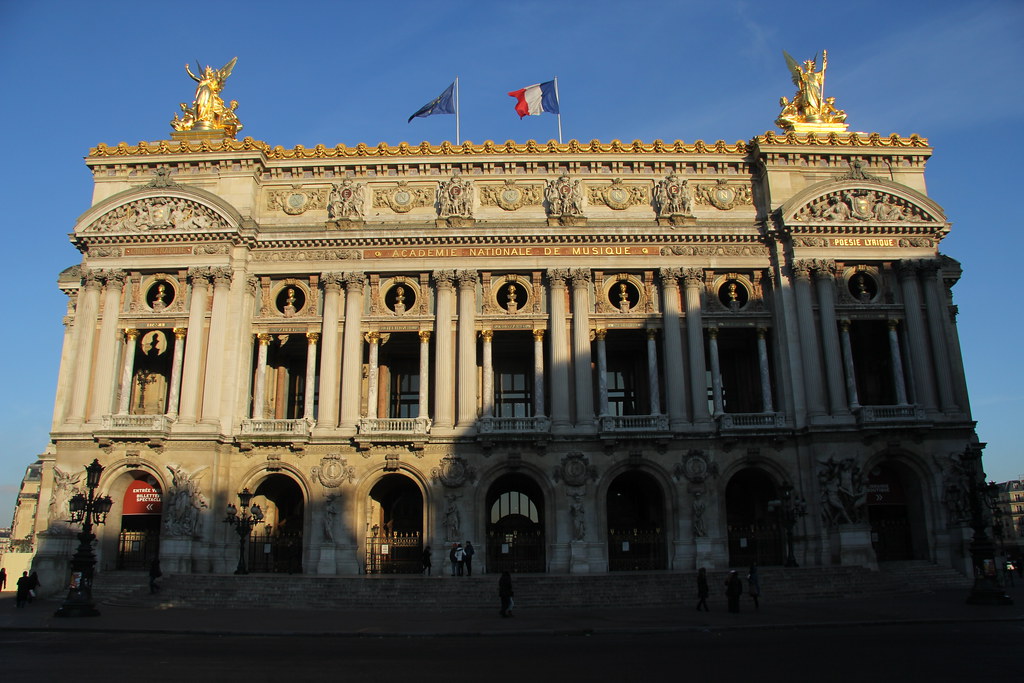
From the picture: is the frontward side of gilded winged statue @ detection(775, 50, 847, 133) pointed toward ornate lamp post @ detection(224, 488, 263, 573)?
no

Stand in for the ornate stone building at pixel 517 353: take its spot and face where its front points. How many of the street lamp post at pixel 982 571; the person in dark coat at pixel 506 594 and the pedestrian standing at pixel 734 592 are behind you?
0

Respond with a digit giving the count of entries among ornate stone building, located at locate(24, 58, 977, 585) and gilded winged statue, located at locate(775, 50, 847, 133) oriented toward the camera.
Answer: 2

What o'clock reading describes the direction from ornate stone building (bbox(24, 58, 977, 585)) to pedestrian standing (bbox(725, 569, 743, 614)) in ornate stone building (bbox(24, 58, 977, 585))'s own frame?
The pedestrian standing is roughly at 11 o'clock from the ornate stone building.

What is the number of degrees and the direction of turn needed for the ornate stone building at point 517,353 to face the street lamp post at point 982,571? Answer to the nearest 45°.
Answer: approximately 45° to its left

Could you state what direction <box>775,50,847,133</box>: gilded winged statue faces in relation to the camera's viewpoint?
facing the viewer

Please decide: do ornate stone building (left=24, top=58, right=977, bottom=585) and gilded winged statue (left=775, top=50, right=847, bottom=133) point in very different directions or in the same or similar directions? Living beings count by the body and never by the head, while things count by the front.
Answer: same or similar directions

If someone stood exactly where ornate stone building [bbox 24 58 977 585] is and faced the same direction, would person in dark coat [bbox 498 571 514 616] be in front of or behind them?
in front

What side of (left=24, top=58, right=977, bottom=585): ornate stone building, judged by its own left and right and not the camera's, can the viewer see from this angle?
front
